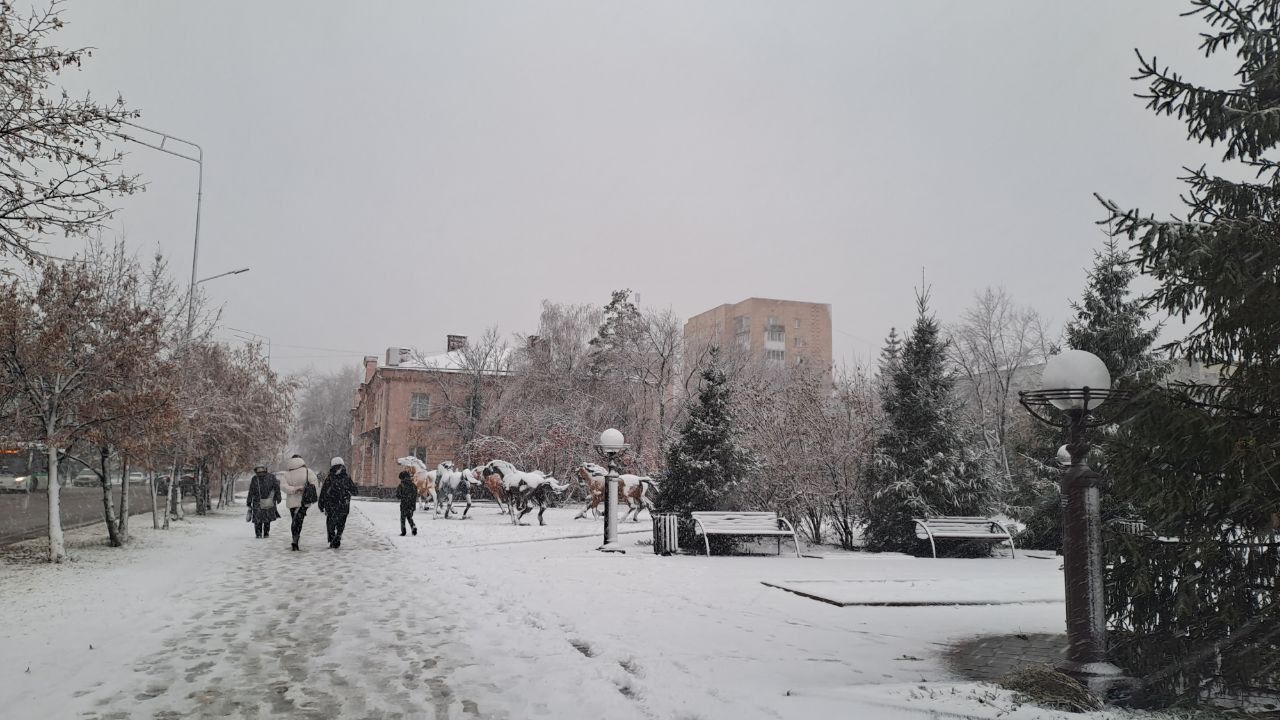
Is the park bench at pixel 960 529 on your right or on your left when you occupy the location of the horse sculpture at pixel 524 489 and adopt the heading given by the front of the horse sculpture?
on your left

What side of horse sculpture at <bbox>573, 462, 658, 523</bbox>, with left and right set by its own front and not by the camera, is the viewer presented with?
left

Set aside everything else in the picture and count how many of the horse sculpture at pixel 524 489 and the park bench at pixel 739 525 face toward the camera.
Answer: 1

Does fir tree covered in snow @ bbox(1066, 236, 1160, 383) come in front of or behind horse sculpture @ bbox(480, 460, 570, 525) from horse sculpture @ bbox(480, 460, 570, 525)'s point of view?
behind

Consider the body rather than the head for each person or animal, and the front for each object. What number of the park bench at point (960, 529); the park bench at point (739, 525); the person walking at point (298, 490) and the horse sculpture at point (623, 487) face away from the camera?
1

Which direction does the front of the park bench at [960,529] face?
toward the camera

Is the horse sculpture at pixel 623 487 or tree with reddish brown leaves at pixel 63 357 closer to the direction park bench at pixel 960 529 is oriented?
the tree with reddish brown leaves

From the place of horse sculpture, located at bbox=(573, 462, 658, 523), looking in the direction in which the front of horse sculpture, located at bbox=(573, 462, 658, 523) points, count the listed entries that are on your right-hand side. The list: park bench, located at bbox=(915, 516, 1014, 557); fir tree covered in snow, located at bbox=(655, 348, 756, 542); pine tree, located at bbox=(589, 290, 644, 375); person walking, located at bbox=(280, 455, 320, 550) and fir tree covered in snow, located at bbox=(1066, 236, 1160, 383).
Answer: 1

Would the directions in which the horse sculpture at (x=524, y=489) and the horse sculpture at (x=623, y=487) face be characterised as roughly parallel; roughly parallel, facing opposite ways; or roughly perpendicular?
roughly parallel

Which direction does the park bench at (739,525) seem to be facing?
toward the camera

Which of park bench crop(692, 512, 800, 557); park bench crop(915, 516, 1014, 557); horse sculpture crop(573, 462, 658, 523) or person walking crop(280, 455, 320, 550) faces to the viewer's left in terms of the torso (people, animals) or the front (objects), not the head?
the horse sculpture

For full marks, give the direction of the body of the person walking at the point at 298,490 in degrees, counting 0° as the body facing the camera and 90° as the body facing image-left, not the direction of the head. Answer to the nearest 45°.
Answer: approximately 180°

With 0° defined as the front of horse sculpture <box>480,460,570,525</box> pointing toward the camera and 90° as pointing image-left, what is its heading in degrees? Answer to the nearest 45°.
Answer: approximately 90°
